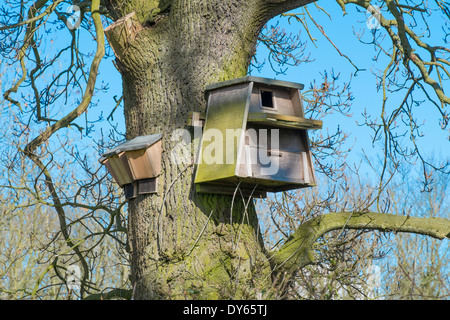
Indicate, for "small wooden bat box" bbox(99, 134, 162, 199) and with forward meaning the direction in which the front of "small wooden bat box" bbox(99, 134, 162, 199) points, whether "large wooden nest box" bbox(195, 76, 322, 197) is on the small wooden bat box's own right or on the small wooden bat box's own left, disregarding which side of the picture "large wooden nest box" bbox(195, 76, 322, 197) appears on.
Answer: on the small wooden bat box's own left

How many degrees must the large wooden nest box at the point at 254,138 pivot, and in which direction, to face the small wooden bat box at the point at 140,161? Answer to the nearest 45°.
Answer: approximately 135° to its right

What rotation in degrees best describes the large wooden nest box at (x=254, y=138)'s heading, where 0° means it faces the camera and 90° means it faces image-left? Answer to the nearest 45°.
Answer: approximately 315°
